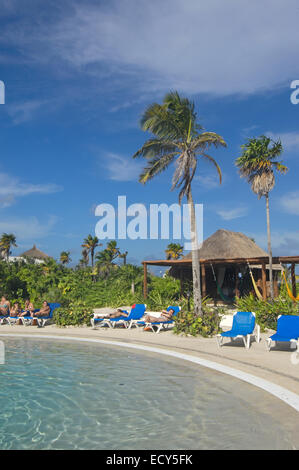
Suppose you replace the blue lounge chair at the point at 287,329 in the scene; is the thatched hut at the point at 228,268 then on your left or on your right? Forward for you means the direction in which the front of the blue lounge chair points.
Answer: on your right

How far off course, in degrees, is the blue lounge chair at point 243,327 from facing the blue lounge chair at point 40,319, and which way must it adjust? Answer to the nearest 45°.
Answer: approximately 90° to its right

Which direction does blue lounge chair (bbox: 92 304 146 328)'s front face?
to the viewer's left

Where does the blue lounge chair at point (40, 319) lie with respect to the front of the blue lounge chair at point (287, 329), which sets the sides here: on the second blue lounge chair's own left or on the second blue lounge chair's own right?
on the second blue lounge chair's own right

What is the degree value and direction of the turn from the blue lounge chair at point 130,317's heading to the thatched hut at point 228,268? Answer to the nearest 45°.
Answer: approximately 135° to its right

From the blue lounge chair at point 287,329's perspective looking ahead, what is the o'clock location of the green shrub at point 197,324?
The green shrub is roughly at 3 o'clock from the blue lounge chair.
